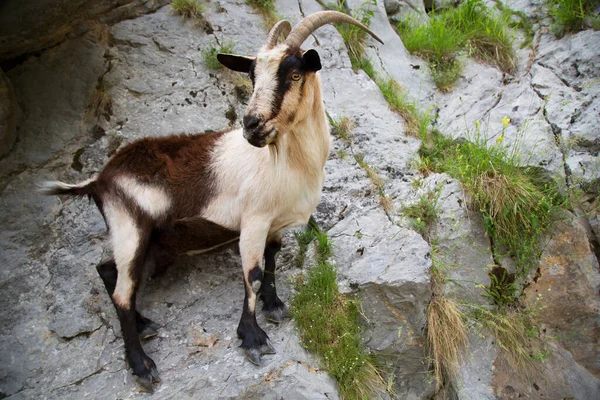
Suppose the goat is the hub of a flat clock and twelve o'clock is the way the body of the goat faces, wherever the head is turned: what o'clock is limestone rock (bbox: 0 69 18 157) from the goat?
The limestone rock is roughly at 7 o'clock from the goat.

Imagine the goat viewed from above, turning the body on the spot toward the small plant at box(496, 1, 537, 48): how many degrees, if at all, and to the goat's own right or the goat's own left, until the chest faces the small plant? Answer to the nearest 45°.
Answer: approximately 45° to the goat's own left

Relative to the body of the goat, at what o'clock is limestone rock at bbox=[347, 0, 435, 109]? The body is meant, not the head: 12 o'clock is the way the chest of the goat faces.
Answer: The limestone rock is roughly at 10 o'clock from the goat.

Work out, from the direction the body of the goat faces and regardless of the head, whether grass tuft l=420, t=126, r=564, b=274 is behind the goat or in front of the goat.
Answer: in front

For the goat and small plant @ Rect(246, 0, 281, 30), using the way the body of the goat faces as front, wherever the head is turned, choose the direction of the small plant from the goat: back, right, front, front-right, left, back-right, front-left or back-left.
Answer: left

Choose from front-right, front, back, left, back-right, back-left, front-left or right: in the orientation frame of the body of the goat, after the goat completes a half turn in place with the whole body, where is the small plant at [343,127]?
back-right

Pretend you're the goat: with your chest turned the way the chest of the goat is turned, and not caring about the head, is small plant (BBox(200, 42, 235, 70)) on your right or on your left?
on your left

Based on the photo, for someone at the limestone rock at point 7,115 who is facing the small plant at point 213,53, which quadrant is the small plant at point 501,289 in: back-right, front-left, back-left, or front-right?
front-right

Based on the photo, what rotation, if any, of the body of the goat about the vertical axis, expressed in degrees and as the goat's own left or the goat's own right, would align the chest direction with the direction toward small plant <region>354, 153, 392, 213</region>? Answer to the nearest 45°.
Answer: approximately 45° to the goat's own left

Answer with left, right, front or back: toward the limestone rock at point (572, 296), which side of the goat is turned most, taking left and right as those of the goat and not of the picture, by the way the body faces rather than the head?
front

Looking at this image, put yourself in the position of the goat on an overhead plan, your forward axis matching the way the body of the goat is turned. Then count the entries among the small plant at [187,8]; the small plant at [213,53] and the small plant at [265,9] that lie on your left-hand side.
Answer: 3

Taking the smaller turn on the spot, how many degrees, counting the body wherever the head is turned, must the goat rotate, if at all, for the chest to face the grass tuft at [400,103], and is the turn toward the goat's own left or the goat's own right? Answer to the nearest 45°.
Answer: approximately 45° to the goat's own left

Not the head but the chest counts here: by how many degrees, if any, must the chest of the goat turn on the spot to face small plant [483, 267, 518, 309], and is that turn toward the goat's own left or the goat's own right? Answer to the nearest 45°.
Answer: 0° — it already faces it

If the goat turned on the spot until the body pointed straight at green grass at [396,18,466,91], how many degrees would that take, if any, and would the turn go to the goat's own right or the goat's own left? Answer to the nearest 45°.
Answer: approximately 45° to the goat's own left

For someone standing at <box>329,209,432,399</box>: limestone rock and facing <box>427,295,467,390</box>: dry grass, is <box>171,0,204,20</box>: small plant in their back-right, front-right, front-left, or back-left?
back-left

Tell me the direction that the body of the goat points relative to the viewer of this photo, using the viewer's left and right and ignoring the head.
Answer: facing to the right of the viewer

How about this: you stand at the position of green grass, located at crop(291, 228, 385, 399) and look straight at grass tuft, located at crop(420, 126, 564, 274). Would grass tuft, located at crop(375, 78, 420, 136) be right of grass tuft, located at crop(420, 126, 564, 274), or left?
left

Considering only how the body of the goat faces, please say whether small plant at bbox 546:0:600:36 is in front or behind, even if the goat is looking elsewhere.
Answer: in front
